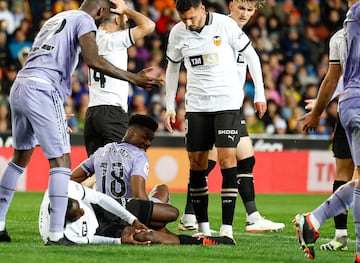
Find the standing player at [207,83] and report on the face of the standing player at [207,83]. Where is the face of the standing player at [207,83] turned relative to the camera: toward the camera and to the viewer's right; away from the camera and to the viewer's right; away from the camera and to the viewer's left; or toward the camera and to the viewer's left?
toward the camera and to the viewer's left

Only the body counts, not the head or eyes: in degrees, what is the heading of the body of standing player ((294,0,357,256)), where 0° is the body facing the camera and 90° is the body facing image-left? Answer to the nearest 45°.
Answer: approximately 90°

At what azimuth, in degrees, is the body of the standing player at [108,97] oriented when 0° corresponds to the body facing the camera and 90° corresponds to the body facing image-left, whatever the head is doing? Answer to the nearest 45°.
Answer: approximately 225°

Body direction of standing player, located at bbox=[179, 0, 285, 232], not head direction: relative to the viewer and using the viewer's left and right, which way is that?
facing the viewer and to the right of the viewer

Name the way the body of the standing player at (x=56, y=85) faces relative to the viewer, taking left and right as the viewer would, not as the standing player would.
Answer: facing away from the viewer and to the right of the viewer

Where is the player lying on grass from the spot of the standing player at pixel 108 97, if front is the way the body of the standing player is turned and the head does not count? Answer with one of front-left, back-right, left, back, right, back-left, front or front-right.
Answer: back-right

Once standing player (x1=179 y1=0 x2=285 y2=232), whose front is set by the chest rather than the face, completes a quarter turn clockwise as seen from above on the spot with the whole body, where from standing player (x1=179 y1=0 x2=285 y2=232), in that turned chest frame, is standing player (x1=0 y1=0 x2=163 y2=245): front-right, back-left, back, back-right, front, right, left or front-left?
front

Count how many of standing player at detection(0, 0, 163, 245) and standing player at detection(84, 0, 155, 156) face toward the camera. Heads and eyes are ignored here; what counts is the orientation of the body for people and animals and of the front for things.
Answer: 0

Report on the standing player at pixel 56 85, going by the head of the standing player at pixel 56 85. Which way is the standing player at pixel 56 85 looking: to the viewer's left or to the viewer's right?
to the viewer's right

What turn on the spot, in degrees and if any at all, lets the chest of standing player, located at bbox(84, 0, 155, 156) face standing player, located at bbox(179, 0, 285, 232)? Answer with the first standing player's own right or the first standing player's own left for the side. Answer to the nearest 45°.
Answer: approximately 45° to the first standing player's own right

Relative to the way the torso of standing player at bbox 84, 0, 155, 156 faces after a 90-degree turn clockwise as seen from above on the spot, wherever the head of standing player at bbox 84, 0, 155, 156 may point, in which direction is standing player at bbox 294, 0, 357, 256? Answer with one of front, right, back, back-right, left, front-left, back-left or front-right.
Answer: front
